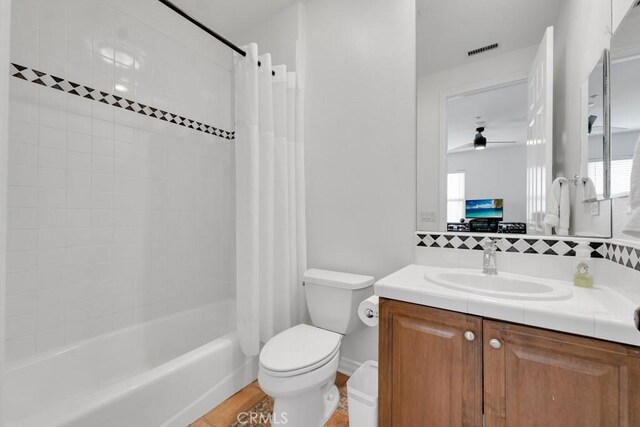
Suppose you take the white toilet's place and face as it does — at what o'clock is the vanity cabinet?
The vanity cabinet is roughly at 9 o'clock from the white toilet.

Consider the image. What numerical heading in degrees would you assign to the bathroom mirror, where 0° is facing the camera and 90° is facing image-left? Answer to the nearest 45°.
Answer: approximately 0°

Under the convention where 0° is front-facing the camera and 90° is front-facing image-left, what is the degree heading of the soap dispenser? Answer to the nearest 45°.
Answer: approximately 0°

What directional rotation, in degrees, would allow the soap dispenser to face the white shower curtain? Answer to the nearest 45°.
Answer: approximately 90° to its right

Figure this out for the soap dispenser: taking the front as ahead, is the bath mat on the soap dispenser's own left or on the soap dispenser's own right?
on the soap dispenser's own right
